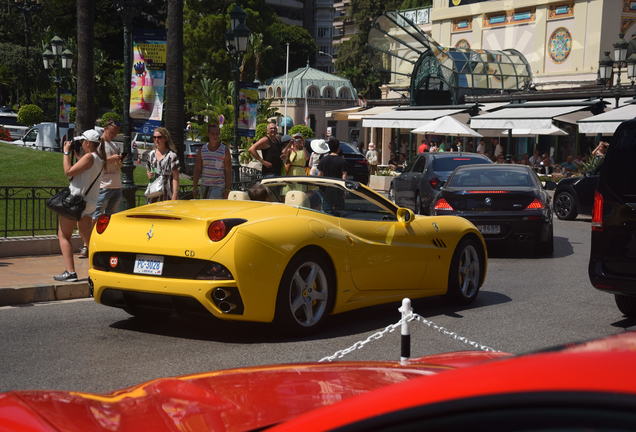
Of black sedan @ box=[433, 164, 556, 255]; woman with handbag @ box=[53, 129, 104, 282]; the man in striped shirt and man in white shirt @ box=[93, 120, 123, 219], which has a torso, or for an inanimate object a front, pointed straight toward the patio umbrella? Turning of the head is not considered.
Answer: the black sedan

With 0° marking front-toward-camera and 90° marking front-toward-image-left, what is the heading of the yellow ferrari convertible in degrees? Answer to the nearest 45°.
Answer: approximately 225°

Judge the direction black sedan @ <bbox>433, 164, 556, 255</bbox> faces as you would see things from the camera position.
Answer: facing away from the viewer

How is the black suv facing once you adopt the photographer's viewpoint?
facing away from the viewer

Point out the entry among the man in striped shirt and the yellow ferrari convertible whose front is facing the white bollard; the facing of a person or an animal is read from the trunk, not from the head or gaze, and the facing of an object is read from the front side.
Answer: the man in striped shirt

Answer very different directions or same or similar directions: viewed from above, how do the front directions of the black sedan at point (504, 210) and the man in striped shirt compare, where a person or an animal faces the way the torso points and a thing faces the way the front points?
very different directions

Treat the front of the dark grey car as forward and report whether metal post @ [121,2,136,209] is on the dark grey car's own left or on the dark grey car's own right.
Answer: on the dark grey car's own left
